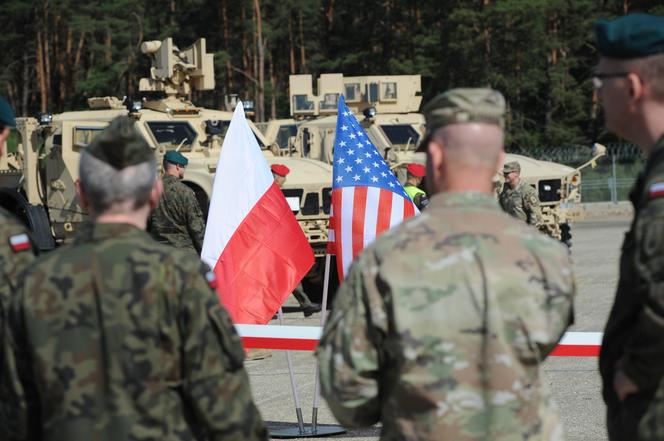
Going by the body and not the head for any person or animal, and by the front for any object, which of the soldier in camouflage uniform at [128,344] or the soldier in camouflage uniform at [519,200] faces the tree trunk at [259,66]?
the soldier in camouflage uniform at [128,344]

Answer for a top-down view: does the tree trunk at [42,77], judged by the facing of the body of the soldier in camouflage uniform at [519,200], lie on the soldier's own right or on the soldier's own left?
on the soldier's own right

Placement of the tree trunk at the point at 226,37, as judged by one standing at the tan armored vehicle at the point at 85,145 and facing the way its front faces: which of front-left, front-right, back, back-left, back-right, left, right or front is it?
back-left

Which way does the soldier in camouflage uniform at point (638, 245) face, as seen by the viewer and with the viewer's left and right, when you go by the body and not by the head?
facing to the left of the viewer

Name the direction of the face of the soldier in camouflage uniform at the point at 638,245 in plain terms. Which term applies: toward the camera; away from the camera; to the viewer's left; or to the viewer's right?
to the viewer's left

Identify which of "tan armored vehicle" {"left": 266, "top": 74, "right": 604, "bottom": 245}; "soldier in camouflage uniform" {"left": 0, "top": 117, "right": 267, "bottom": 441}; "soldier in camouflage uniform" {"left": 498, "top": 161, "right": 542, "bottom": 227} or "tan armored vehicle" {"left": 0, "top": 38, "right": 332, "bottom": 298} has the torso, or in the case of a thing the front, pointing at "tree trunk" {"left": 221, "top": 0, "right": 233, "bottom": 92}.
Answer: "soldier in camouflage uniform" {"left": 0, "top": 117, "right": 267, "bottom": 441}

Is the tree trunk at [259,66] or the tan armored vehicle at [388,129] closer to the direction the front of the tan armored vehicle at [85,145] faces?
the tan armored vehicle

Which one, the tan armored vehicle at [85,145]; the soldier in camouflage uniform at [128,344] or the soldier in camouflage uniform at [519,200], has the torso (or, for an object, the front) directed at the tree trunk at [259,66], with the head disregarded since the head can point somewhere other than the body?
the soldier in camouflage uniform at [128,344]

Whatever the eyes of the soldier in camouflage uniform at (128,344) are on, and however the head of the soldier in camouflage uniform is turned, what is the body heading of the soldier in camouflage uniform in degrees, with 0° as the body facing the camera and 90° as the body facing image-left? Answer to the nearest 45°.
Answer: approximately 180°

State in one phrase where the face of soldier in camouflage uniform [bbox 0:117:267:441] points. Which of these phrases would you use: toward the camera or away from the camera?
away from the camera
